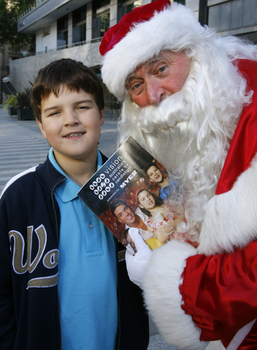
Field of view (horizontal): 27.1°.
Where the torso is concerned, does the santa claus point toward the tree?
no

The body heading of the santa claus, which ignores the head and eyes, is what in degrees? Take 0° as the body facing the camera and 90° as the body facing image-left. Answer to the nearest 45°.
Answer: approximately 45°

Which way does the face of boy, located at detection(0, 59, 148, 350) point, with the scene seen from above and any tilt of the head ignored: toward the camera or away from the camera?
toward the camera

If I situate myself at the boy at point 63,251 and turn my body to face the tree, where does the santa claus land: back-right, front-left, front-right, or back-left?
back-right
